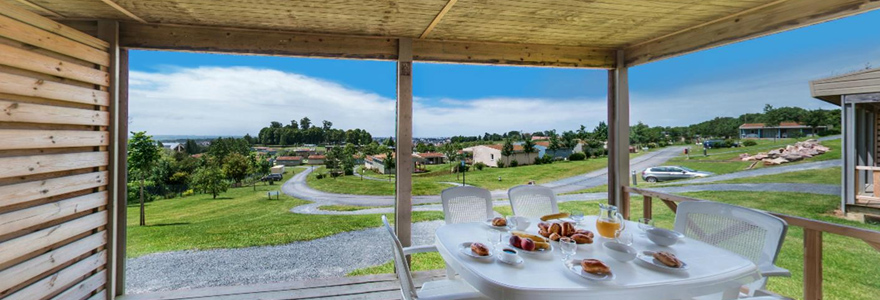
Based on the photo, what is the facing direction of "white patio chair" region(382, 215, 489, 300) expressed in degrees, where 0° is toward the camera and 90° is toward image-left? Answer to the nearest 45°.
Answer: approximately 270°

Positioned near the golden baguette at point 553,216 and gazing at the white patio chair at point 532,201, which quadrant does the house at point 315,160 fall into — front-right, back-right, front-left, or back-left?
front-left

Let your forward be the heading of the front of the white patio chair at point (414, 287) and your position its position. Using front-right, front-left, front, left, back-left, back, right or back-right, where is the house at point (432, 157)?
left

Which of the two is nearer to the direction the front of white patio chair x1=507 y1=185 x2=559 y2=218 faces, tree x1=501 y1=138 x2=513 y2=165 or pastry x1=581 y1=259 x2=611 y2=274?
the pastry

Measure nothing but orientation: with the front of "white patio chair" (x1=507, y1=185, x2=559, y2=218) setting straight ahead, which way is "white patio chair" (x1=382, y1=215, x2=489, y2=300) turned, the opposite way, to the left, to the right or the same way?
to the left

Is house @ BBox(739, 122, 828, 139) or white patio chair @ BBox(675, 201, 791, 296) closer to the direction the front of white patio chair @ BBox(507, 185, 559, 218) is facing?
the white patio chair

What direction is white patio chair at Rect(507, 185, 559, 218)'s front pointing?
toward the camera

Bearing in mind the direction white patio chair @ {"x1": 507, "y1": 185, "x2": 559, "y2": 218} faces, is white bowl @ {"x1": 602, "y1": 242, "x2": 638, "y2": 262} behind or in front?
in front

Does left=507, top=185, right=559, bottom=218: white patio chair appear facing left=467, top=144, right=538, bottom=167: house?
no

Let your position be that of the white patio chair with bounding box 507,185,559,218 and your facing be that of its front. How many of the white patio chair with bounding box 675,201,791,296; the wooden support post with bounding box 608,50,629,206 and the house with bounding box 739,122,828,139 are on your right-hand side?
0

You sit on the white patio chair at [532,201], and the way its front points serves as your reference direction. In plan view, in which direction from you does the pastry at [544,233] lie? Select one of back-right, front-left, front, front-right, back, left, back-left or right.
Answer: front

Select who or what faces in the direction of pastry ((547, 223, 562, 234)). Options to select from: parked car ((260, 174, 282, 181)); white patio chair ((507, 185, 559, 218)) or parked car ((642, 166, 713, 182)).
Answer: the white patio chair

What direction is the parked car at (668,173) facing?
to the viewer's right

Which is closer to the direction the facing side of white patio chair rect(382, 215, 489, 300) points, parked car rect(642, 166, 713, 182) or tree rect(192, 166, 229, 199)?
the parked car

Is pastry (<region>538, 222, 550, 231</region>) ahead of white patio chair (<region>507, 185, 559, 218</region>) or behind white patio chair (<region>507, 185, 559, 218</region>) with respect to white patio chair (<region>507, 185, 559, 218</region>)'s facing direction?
ahead

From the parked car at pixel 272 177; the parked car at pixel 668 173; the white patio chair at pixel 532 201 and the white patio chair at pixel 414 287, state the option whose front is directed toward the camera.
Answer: the white patio chair at pixel 532 201

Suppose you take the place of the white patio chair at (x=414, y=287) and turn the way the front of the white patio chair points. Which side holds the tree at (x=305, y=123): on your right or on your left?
on your left
